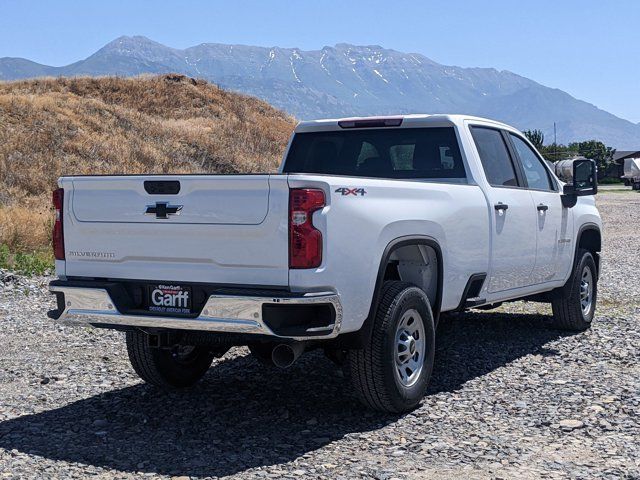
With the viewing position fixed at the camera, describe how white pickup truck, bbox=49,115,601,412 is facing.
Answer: facing away from the viewer and to the right of the viewer
